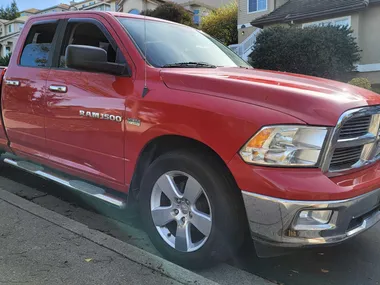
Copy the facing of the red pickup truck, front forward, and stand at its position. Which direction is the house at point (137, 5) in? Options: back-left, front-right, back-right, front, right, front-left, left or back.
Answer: back-left

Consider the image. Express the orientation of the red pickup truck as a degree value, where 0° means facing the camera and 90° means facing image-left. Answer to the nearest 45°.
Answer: approximately 315°

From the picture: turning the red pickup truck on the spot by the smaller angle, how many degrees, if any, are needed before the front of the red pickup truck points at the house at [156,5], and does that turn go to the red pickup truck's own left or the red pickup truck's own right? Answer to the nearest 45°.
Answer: approximately 135° to the red pickup truck's own left

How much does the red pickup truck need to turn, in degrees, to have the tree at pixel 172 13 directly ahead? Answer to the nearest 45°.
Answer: approximately 135° to its left
